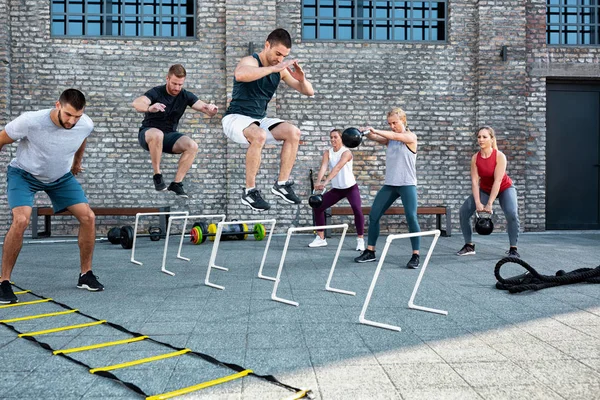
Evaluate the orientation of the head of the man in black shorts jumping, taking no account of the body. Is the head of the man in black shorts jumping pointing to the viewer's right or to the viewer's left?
to the viewer's right

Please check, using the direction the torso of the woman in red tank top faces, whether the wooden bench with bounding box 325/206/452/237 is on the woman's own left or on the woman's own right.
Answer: on the woman's own right

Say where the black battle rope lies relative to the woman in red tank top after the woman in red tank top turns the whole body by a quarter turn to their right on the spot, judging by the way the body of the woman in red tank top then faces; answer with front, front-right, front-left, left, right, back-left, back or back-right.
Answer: back-left

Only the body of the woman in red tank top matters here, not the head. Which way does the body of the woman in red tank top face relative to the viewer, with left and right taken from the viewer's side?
facing the viewer and to the left of the viewer

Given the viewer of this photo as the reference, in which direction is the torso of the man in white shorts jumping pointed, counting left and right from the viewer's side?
facing the viewer and to the right of the viewer

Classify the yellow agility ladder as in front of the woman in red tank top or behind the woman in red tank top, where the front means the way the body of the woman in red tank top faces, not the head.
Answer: in front

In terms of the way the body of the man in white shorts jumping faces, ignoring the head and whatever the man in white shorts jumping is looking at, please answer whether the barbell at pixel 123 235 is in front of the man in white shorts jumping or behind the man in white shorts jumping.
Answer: behind

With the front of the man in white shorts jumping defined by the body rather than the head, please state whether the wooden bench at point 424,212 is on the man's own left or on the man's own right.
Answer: on the man's own left

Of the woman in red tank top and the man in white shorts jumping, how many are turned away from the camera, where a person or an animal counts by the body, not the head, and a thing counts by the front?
0
